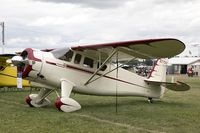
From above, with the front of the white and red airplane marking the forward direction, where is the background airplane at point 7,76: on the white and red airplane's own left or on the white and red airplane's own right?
on the white and red airplane's own right

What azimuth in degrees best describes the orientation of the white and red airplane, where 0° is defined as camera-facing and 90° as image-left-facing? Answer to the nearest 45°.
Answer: approximately 45°
